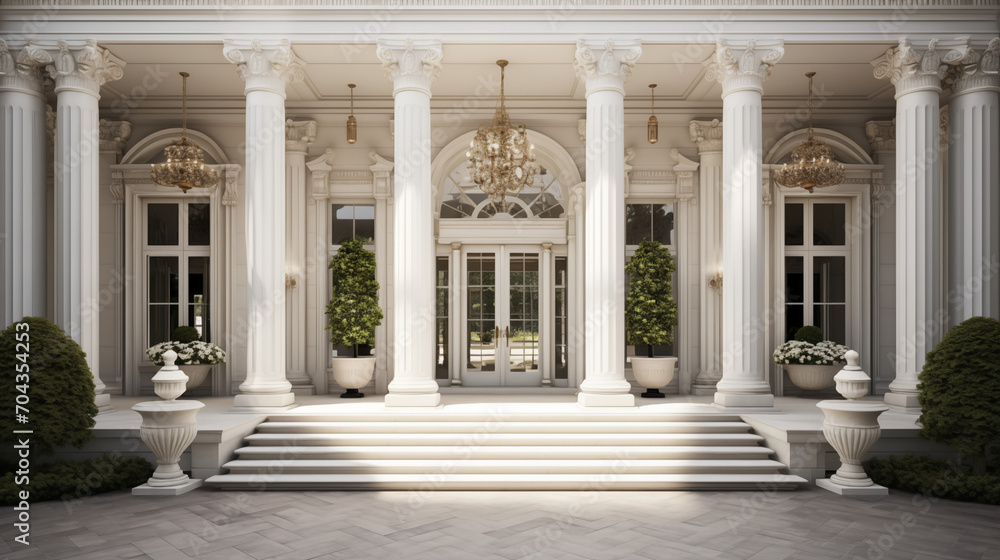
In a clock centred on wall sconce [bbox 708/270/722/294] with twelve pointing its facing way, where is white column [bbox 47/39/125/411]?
The white column is roughly at 2 o'clock from the wall sconce.

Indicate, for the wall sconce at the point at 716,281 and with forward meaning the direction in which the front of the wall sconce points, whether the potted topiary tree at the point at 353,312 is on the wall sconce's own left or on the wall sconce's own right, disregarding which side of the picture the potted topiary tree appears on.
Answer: on the wall sconce's own right

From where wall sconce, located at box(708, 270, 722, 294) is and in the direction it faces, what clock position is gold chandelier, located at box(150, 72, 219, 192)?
The gold chandelier is roughly at 2 o'clock from the wall sconce.

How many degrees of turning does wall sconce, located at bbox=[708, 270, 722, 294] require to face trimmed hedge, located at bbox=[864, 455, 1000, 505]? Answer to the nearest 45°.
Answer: approximately 45° to its left

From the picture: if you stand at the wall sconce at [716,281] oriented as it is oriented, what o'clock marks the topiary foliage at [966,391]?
The topiary foliage is roughly at 11 o'clock from the wall sconce.

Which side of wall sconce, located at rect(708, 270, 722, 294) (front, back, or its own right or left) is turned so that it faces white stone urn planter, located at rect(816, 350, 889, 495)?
front

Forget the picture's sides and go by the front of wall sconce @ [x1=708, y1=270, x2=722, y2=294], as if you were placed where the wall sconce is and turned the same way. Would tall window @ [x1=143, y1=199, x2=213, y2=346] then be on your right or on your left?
on your right

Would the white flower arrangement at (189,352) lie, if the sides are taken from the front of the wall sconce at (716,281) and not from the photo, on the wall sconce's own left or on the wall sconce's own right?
on the wall sconce's own right

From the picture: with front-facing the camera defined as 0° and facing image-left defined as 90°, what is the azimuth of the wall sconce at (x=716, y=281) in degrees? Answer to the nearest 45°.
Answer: approximately 0°

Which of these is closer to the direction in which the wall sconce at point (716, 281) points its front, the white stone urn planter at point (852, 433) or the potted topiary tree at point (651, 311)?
the white stone urn planter

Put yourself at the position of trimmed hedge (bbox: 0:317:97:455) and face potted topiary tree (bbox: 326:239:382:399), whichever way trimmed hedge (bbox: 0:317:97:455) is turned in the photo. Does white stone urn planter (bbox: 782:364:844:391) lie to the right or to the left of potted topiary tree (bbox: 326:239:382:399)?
right

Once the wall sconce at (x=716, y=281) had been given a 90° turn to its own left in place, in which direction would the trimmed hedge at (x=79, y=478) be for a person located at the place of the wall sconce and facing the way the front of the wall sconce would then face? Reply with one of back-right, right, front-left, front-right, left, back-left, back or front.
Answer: back-right

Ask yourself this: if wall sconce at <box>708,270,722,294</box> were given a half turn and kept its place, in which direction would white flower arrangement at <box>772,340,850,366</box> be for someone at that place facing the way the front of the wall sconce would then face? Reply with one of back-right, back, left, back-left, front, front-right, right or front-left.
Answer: right

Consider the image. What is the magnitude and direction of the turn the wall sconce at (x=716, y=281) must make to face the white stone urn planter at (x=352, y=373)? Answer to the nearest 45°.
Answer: approximately 45° to its right

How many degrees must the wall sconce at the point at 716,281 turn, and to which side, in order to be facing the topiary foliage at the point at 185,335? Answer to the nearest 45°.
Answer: approximately 90° to its right

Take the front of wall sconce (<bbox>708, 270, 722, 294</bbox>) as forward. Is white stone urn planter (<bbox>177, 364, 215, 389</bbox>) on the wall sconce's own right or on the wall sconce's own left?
on the wall sconce's own right
